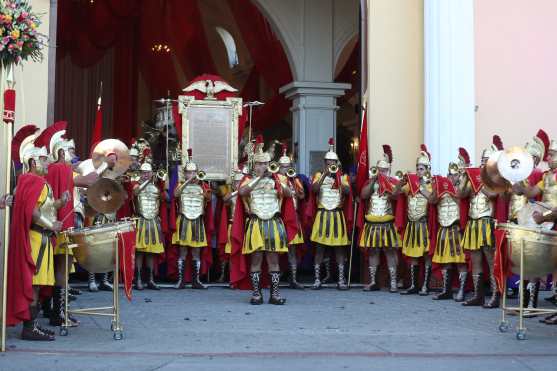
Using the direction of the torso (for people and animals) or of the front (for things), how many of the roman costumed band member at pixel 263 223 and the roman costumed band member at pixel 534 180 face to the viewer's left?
1

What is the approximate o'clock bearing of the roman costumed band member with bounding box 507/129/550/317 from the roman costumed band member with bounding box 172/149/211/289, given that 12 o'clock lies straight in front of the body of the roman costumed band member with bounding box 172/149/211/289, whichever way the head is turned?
the roman costumed band member with bounding box 507/129/550/317 is roughly at 10 o'clock from the roman costumed band member with bounding box 172/149/211/289.

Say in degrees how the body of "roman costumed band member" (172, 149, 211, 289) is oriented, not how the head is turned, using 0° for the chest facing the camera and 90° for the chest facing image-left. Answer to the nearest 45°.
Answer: approximately 0°

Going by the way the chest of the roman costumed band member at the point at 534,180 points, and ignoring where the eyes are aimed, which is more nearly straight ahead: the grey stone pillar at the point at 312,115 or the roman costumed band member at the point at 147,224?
the roman costumed band member

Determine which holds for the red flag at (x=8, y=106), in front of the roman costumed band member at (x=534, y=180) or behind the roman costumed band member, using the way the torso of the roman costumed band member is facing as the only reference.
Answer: in front

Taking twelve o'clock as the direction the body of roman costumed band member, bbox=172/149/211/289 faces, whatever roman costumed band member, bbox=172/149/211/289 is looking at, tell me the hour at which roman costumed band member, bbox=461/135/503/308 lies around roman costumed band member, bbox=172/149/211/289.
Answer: roman costumed band member, bbox=461/135/503/308 is roughly at 10 o'clock from roman costumed band member, bbox=172/149/211/289.

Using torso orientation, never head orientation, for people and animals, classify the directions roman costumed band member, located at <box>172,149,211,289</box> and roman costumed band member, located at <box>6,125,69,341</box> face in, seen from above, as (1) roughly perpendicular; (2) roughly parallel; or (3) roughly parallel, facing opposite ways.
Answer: roughly perpendicular

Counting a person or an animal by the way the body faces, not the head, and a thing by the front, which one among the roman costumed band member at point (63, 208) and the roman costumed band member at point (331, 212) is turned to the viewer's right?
the roman costumed band member at point (63, 208)

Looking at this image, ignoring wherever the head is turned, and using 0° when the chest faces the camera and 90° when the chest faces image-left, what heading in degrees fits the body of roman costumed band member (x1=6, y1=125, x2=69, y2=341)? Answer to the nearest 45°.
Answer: approximately 270°

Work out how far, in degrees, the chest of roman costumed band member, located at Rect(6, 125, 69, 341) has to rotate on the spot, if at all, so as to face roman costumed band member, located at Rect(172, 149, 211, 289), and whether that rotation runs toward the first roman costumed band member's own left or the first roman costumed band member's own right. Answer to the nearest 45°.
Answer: approximately 45° to the first roman costumed band member's own left

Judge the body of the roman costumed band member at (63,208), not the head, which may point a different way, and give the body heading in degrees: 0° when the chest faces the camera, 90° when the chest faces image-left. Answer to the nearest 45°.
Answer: approximately 270°

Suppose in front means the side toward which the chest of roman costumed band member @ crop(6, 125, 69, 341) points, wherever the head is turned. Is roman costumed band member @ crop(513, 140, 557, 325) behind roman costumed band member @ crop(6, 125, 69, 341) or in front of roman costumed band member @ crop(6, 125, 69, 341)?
in front
